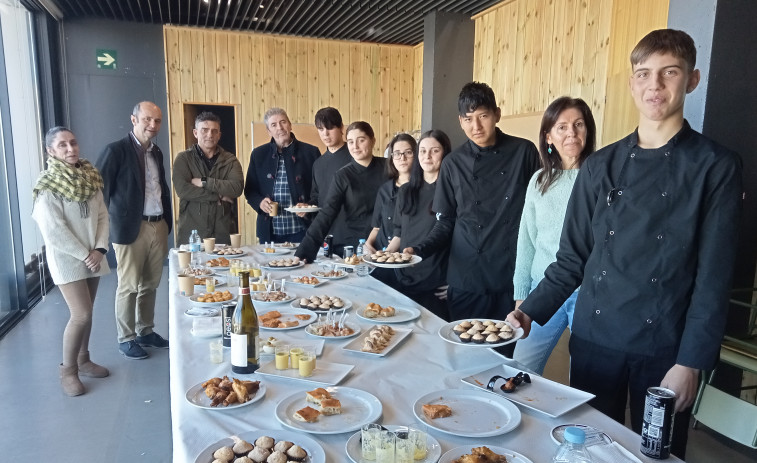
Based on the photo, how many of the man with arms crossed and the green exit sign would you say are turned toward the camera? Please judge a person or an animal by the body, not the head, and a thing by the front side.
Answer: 2

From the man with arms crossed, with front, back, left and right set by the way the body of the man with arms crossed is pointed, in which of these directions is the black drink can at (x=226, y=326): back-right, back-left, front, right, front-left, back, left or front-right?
front

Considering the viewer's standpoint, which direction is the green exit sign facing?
facing the viewer

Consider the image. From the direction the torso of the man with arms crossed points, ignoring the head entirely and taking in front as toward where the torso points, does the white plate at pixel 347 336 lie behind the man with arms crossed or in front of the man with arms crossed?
in front

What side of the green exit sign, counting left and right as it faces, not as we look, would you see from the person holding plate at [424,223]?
front

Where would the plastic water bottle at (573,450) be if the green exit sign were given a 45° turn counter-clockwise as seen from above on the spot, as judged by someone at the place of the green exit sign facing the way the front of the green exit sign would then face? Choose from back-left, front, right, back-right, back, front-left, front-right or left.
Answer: front-right

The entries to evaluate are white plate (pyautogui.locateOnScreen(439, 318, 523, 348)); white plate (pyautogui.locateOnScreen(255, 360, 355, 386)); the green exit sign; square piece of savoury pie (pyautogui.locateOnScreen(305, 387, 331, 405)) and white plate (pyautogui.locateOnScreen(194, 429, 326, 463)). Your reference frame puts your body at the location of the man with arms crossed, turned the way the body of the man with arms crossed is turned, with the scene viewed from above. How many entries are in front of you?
4

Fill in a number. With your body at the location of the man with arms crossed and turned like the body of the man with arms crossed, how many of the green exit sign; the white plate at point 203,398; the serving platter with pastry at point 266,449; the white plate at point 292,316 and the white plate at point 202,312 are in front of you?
4

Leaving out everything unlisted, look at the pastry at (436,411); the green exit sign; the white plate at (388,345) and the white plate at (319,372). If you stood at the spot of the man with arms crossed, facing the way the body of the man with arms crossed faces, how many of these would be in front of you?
3

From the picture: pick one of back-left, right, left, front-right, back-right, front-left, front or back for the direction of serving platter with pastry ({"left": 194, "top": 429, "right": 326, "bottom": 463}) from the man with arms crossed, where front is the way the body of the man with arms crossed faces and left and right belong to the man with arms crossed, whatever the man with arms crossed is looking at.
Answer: front

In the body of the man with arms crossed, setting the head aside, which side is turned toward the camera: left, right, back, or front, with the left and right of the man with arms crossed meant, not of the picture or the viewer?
front

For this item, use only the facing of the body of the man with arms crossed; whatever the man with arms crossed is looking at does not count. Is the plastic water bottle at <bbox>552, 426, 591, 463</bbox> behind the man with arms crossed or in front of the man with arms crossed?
in front

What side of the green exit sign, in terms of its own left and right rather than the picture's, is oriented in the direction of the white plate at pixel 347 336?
front

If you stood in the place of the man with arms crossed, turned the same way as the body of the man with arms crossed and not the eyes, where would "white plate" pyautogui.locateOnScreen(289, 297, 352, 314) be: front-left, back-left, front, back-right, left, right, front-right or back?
front
